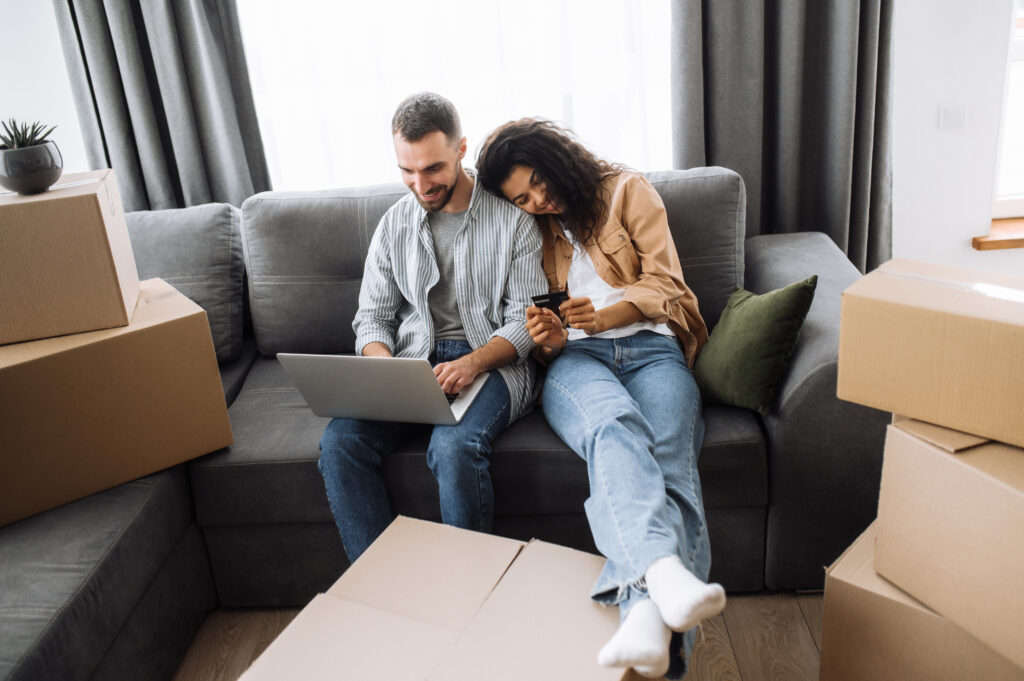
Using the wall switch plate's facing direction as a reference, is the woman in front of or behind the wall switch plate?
in front

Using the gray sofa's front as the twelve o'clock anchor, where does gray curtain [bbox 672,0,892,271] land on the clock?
The gray curtain is roughly at 8 o'clock from the gray sofa.

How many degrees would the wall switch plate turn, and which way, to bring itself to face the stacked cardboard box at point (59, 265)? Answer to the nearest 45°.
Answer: approximately 45° to its right

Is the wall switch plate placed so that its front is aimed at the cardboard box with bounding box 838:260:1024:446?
yes

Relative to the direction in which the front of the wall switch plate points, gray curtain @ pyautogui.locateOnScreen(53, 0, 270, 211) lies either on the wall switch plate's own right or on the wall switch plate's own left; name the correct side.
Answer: on the wall switch plate's own right

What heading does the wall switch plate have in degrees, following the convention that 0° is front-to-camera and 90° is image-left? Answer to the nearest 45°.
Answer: approximately 0°

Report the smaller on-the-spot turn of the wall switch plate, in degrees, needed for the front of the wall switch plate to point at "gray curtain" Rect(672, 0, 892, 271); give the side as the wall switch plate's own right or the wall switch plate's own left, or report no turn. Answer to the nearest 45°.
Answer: approximately 45° to the wall switch plate's own right

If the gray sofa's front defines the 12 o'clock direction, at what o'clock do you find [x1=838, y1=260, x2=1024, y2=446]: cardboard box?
The cardboard box is roughly at 10 o'clock from the gray sofa.

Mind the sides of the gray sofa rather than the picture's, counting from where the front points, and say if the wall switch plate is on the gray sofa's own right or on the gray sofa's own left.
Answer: on the gray sofa's own left

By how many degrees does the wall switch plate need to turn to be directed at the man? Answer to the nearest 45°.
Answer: approximately 45° to its right
